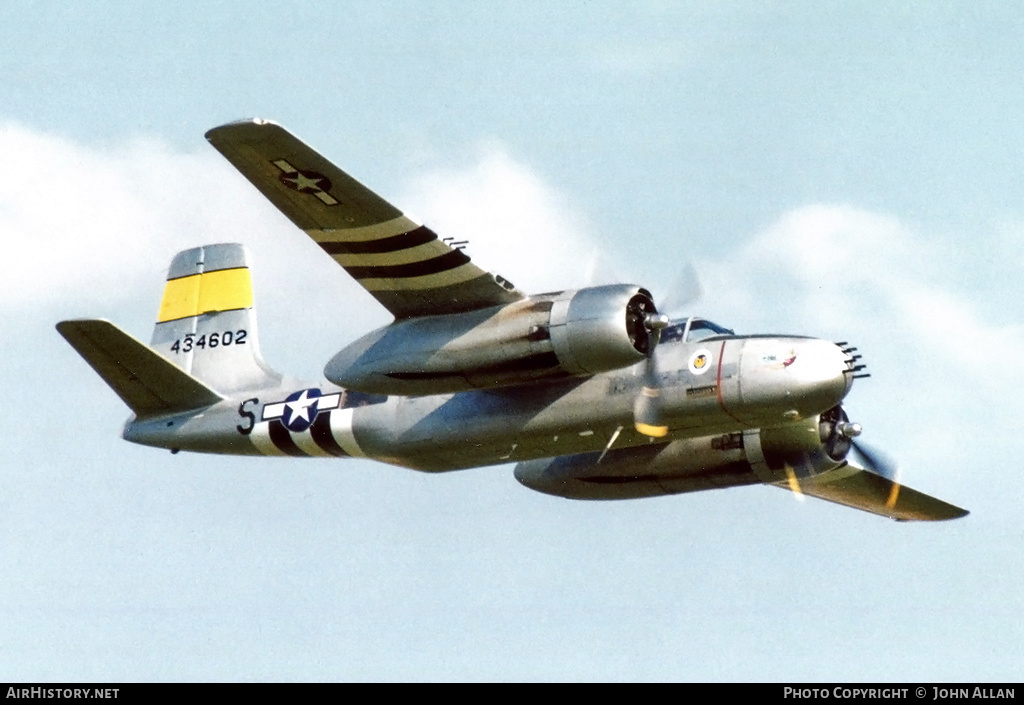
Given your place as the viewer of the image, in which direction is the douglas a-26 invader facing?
facing the viewer and to the right of the viewer
